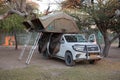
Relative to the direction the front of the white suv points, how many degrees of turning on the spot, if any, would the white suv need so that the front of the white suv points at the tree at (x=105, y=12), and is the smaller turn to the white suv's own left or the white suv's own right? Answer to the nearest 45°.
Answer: approximately 90° to the white suv's own left

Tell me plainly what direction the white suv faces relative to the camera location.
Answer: facing the viewer and to the right of the viewer
